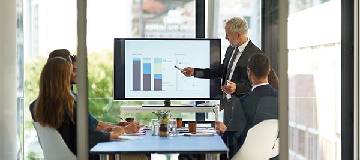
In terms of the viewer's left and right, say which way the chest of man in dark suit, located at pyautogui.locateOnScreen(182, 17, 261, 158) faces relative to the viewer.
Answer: facing the viewer and to the left of the viewer

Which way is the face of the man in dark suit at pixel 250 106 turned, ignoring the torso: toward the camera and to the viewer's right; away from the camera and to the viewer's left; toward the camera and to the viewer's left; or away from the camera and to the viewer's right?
away from the camera and to the viewer's left

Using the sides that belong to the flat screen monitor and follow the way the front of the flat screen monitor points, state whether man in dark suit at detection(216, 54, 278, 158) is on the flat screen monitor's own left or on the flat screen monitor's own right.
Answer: on the flat screen monitor's own left

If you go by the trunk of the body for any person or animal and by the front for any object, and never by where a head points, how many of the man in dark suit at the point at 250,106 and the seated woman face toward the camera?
0

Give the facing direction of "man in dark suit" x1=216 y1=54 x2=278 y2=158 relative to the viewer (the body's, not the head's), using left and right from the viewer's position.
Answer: facing away from the viewer and to the left of the viewer

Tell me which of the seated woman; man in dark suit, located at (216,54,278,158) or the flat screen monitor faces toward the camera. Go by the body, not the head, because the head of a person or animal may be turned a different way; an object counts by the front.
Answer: the flat screen monitor

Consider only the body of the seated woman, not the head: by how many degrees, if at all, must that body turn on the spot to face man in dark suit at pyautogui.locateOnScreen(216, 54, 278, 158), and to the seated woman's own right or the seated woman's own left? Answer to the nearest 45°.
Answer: approximately 45° to the seated woman's own right

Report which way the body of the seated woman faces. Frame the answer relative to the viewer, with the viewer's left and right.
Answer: facing away from the viewer and to the right of the viewer

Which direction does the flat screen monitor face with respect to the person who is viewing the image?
facing the viewer

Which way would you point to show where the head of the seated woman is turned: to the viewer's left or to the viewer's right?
to the viewer's right

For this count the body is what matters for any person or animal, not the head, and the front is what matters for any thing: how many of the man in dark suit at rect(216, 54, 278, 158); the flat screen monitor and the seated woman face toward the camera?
1
